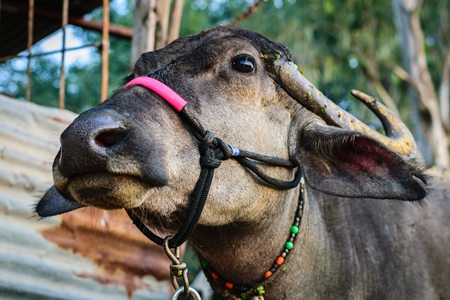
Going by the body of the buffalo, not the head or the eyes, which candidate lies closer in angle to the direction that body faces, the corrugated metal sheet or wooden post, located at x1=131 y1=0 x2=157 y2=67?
the corrugated metal sheet

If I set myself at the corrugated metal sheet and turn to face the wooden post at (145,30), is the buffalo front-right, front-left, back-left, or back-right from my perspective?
back-right

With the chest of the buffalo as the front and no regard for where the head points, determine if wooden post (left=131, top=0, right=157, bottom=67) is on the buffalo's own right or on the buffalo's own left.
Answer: on the buffalo's own right

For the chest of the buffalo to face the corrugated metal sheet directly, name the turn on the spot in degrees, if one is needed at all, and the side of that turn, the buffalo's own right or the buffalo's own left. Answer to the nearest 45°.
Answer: approximately 90° to the buffalo's own right

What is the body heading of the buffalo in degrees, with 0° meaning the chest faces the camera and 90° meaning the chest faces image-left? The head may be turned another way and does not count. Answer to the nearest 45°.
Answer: approximately 45°
